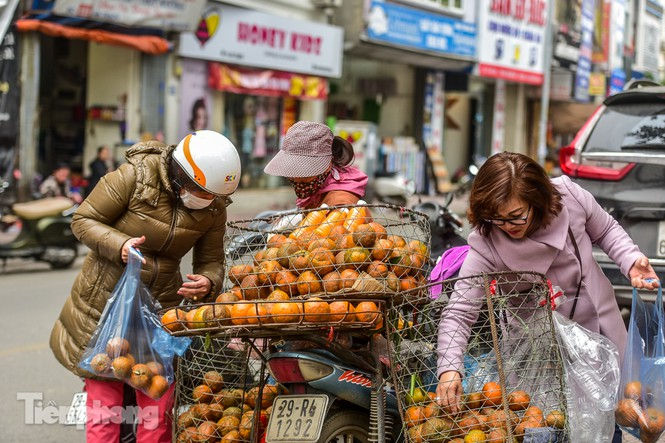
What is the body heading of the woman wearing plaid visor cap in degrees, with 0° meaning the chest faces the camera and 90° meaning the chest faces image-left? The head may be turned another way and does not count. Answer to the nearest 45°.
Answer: approximately 45°

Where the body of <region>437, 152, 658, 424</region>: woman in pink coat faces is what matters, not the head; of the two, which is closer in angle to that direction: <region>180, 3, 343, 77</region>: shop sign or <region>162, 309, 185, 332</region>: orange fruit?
the orange fruit

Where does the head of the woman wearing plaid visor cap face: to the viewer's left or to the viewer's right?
to the viewer's left

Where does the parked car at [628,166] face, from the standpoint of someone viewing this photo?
facing away from the viewer

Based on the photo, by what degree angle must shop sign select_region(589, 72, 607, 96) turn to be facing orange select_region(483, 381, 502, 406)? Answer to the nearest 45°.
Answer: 0° — it already faces it

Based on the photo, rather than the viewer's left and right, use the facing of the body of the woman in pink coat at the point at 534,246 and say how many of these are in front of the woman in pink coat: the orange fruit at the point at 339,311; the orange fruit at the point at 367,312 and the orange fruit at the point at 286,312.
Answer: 3

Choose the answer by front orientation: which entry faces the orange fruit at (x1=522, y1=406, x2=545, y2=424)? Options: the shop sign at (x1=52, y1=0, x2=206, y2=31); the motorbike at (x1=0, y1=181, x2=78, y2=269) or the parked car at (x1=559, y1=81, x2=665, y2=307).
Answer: the shop sign

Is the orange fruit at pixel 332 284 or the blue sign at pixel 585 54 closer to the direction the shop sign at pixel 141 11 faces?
the orange fruit

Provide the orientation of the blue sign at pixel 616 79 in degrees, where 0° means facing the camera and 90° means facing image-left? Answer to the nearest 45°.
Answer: approximately 0°

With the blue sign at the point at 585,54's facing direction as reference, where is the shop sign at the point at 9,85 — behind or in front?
in front

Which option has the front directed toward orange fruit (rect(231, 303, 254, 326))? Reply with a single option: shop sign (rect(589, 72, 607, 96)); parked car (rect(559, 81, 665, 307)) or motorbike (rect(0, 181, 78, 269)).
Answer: the shop sign

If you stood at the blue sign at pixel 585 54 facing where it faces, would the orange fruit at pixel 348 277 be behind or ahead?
ahead

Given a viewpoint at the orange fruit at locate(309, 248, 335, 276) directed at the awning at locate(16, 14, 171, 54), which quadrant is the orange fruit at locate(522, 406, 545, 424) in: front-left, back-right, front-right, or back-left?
back-right

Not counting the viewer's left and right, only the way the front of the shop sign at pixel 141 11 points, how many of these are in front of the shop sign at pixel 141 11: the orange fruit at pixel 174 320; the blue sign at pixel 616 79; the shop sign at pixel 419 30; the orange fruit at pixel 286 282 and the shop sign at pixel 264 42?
2

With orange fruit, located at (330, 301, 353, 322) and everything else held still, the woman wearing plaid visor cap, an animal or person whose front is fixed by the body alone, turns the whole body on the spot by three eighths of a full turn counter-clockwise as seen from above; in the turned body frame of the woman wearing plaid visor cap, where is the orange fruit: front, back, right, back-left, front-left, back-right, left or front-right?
right

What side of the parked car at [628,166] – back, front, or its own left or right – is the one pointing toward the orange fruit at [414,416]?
back
